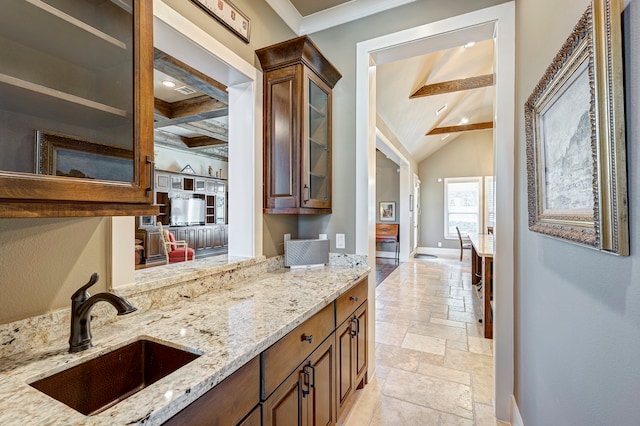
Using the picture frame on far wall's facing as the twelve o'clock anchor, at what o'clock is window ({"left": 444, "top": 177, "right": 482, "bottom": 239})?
The window is roughly at 8 o'clock from the picture frame on far wall.

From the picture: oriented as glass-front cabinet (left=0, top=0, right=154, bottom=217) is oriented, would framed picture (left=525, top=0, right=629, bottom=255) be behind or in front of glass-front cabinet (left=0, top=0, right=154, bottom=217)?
in front

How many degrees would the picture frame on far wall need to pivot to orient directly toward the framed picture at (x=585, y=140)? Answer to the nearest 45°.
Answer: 0° — it already faces it

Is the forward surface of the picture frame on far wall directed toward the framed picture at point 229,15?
yes

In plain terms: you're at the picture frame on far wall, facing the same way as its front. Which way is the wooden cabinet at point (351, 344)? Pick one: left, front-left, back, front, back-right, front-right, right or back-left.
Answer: front

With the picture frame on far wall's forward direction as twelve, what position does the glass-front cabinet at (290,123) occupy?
The glass-front cabinet is roughly at 12 o'clock from the picture frame on far wall.

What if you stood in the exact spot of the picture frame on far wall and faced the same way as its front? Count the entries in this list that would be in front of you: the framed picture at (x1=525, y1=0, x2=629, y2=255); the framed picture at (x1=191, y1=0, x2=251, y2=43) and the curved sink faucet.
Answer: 3

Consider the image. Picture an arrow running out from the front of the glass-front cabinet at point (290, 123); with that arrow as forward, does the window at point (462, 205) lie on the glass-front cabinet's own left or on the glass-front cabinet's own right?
on the glass-front cabinet's own left

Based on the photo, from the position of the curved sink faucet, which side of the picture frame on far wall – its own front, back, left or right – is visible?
front

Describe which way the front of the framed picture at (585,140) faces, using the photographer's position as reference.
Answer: facing the viewer and to the left of the viewer

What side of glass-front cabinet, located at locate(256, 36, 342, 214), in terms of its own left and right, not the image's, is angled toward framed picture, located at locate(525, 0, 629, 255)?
front

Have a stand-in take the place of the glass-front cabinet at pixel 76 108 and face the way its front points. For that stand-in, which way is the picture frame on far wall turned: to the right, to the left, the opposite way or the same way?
to the right

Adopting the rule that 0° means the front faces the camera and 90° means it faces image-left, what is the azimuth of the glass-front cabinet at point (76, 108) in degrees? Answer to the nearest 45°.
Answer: approximately 315°

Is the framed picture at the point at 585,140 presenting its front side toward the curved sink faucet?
yes

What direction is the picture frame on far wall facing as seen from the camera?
toward the camera

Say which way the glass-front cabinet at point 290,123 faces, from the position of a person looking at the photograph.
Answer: facing the viewer and to the right of the viewer
